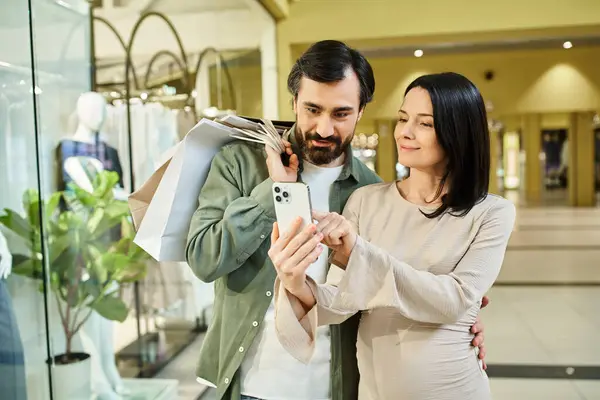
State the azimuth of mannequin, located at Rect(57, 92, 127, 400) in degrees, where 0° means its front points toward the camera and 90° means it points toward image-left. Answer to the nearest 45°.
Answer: approximately 315°

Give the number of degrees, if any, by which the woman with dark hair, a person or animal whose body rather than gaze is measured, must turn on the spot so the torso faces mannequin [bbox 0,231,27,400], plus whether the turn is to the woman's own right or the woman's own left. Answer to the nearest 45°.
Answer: approximately 90° to the woman's own right

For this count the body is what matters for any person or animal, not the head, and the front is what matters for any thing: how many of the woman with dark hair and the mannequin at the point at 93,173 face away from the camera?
0

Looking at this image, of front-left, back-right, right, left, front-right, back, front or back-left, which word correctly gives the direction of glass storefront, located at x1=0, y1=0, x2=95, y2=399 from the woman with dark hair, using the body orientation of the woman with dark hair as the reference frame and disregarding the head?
right

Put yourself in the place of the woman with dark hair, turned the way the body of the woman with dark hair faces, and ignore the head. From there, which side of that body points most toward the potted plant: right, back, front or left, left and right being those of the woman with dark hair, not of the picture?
right

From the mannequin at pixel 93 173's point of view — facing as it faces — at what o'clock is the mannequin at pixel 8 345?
the mannequin at pixel 8 345 is roughly at 2 o'clock from the mannequin at pixel 93 173.

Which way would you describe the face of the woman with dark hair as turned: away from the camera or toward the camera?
toward the camera

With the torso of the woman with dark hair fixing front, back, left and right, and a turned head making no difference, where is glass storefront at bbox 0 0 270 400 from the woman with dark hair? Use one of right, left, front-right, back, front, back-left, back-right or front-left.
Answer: right

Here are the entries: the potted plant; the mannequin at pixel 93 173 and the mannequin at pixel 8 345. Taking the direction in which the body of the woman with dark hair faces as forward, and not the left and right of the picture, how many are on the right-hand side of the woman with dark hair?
3
